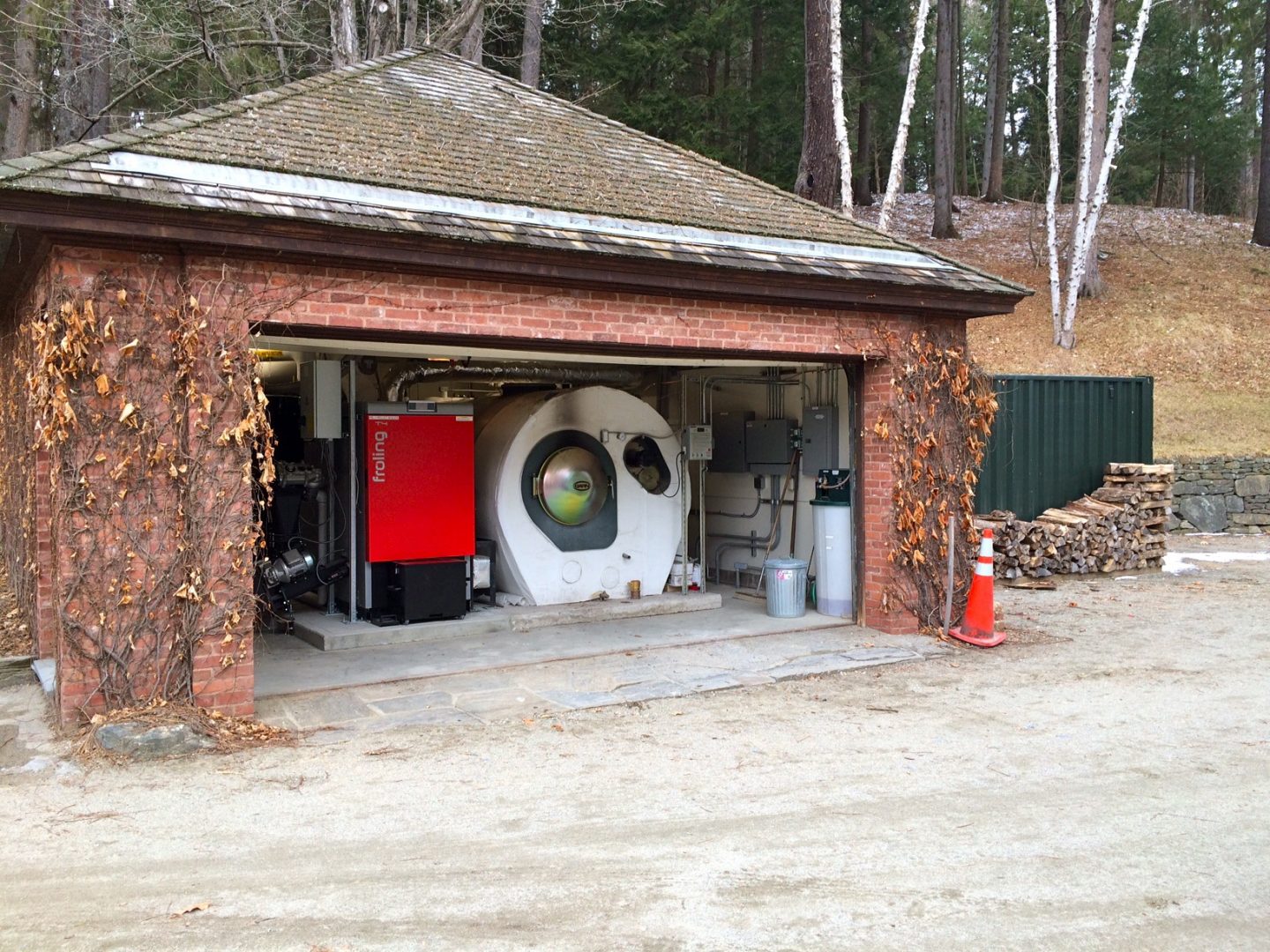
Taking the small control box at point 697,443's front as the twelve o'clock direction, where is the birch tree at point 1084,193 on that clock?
The birch tree is roughly at 7 o'clock from the small control box.

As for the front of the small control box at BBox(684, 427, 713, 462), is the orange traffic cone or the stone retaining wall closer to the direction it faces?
the orange traffic cone

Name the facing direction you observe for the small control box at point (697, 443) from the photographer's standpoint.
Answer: facing the viewer

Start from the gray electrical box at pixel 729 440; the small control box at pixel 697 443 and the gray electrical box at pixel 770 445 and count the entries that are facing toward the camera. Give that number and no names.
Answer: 3

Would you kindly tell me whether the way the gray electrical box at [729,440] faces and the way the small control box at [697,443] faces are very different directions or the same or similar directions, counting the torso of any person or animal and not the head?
same or similar directions

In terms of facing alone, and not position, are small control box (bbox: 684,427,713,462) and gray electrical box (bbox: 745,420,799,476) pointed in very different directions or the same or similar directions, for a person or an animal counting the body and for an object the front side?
same or similar directions

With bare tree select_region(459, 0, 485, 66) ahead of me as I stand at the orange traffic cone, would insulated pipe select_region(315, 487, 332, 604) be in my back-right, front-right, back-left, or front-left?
front-left

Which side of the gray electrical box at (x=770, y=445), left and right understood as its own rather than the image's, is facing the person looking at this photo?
front

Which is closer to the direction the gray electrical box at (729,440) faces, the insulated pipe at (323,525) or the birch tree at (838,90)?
the insulated pipe

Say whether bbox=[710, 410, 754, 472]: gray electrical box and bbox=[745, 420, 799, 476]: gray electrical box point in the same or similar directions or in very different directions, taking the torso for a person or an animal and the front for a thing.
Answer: same or similar directions

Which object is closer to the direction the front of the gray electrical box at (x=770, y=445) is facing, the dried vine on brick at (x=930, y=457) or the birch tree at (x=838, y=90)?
the dried vine on brick

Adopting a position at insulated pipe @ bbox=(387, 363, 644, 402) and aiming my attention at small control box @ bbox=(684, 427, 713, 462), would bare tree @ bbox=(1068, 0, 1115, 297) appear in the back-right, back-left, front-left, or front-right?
front-left

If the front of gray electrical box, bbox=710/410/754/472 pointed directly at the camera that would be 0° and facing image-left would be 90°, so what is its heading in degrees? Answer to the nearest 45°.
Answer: approximately 0°

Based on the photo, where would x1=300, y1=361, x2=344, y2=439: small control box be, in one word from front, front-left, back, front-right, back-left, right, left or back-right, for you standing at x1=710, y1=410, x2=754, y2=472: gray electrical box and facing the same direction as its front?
front-right

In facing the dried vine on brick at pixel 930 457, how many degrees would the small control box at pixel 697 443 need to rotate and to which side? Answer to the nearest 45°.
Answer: approximately 45° to its left

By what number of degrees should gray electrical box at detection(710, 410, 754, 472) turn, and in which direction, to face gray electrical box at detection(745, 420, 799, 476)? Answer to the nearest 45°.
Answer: approximately 45° to its left
